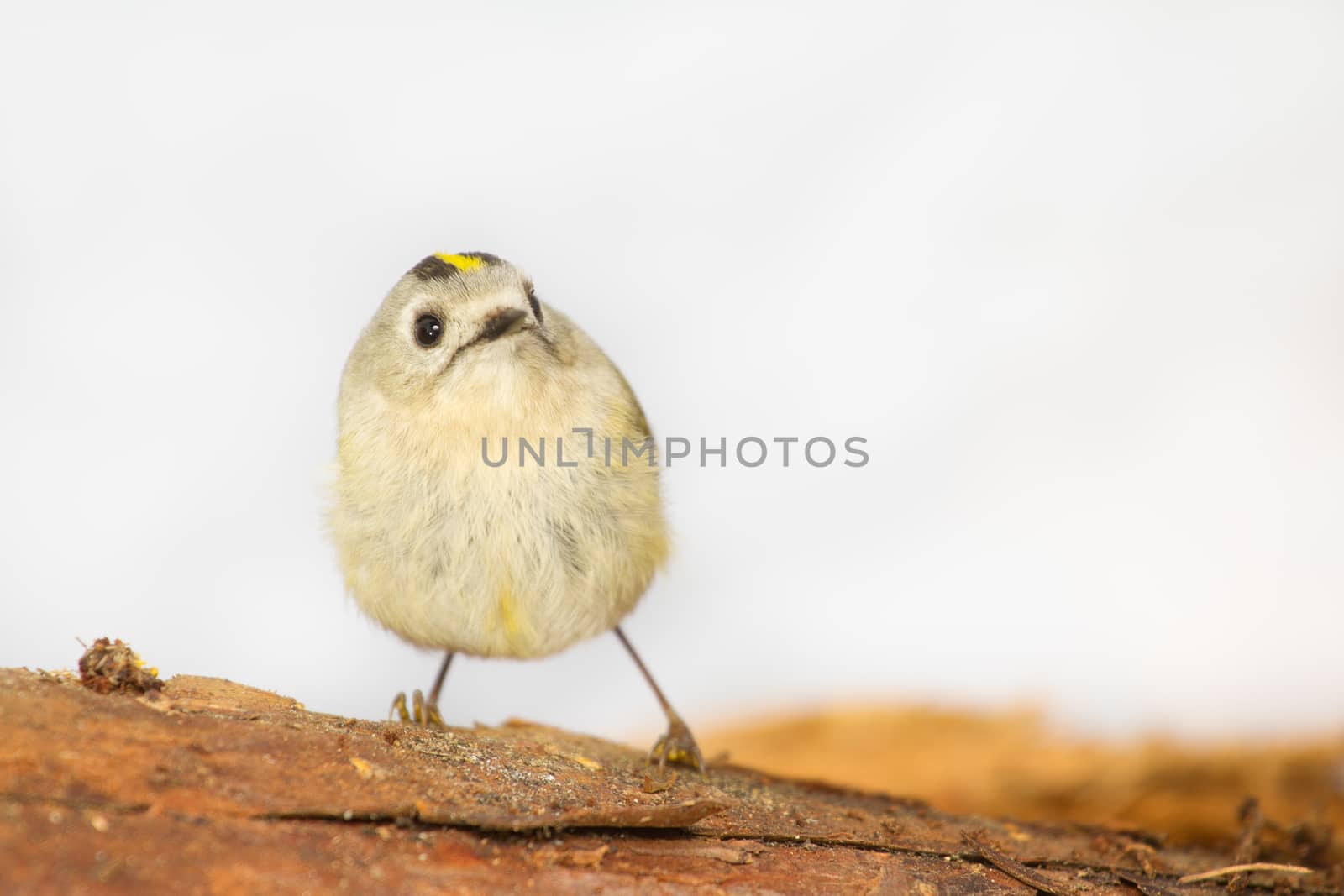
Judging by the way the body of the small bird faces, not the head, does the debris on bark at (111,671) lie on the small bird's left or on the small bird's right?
on the small bird's right

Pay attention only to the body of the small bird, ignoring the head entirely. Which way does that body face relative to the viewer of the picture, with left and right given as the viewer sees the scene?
facing the viewer
